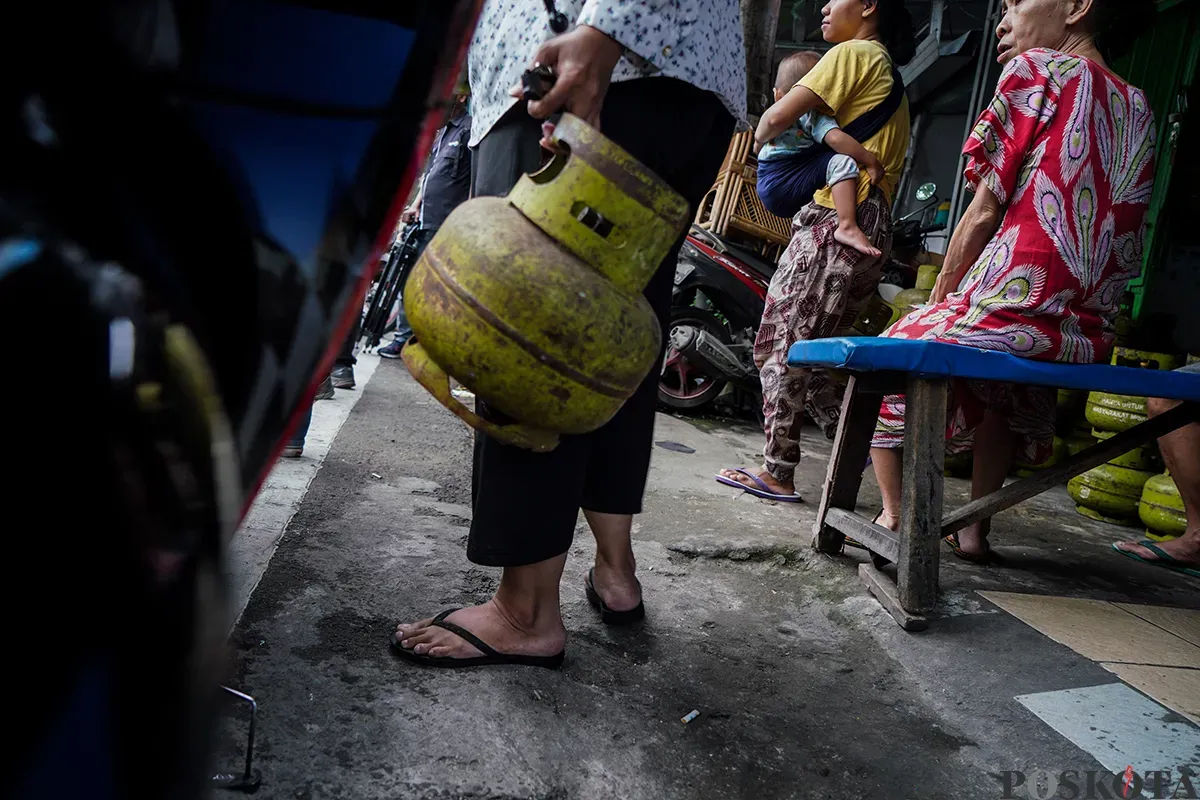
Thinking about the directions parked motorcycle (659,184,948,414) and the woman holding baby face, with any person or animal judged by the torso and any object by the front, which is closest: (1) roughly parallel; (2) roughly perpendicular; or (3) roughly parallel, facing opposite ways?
roughly parallel, facing opposite ways

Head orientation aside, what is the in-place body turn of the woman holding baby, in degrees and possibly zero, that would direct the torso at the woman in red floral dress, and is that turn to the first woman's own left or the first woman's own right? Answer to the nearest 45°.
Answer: approximately 135° to the first woman's own left

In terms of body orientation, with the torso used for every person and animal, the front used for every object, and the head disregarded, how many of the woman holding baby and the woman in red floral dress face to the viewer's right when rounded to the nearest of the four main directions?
0

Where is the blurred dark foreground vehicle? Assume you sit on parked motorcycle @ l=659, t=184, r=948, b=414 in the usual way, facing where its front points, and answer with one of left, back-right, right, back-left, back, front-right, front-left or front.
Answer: right

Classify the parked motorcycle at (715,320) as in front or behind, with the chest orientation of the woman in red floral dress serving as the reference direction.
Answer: in front

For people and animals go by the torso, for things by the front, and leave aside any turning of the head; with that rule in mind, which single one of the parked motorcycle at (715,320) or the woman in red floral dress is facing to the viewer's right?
the parked motorcycle

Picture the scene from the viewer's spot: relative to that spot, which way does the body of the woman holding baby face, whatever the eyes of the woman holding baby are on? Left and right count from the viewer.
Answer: facing to the left of the viewer

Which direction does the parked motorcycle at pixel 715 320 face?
to the viewer's right

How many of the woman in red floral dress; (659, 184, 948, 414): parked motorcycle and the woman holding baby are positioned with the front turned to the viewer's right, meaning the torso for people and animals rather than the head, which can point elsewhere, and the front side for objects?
1

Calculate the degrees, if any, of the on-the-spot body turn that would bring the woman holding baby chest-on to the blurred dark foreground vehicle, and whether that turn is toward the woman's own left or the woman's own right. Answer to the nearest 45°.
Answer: approximately 90° to the woman's own left

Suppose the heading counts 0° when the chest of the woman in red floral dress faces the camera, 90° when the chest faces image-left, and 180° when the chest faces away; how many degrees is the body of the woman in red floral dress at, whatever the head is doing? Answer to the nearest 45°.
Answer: approximately 135°

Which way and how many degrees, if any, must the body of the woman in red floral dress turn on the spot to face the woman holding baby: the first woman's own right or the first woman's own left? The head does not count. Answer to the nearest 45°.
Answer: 0° — they already face them
